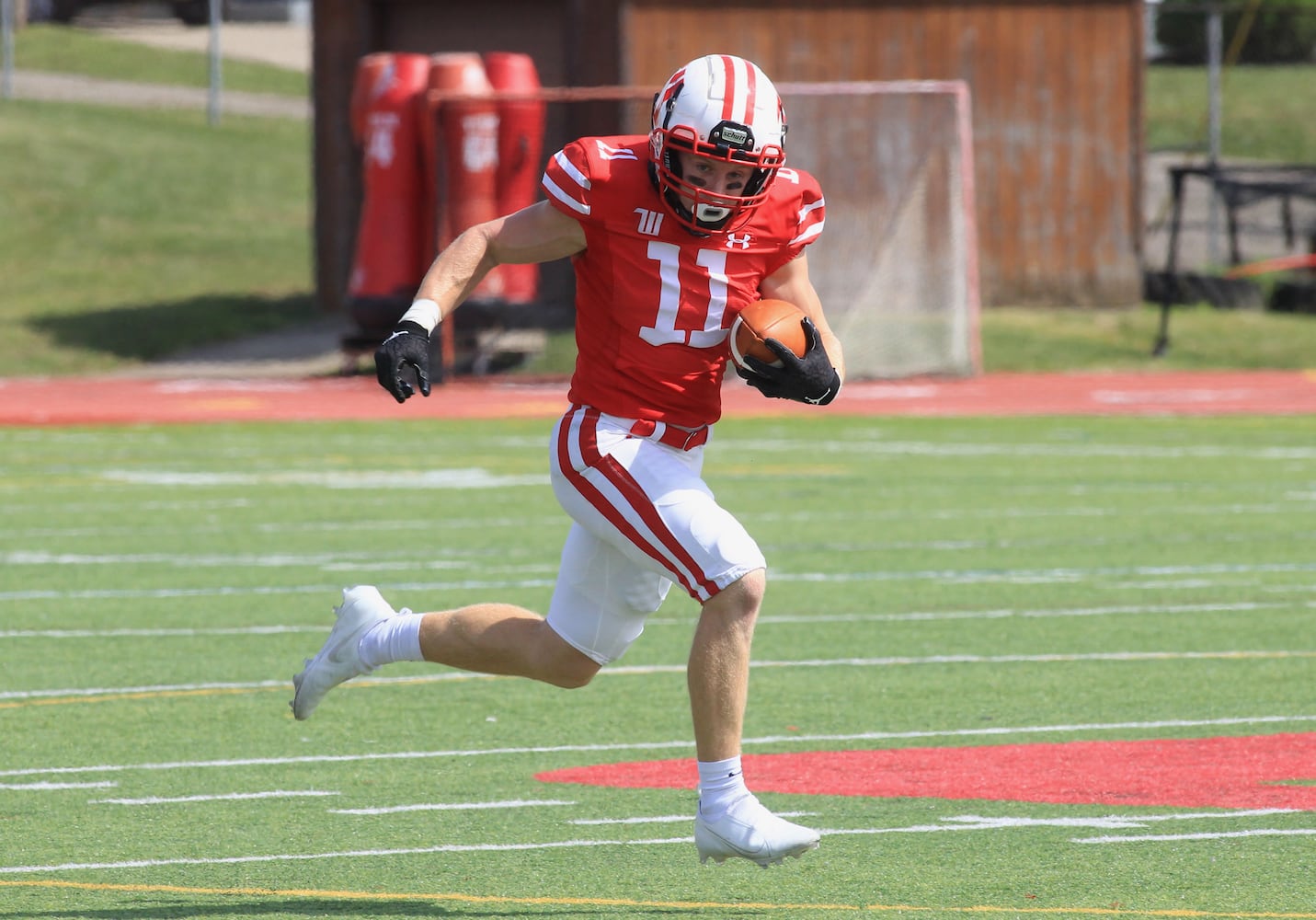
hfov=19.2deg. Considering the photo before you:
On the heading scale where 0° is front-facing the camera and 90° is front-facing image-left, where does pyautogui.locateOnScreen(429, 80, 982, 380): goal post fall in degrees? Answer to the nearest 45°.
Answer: approximately 0°

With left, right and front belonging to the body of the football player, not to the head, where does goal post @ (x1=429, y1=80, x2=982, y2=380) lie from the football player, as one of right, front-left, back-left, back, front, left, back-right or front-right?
back-left

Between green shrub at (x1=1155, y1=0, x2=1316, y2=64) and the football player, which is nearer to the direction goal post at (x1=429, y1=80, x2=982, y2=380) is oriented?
the football player

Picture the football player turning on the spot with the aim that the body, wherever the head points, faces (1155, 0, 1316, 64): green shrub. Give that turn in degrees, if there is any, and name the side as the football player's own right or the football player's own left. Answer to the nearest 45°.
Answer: approximately 135° to the football player's own left

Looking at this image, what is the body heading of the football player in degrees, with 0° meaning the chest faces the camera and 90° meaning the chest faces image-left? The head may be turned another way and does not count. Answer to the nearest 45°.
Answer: approximately 315°

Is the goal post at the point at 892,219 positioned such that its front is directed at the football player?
yes
